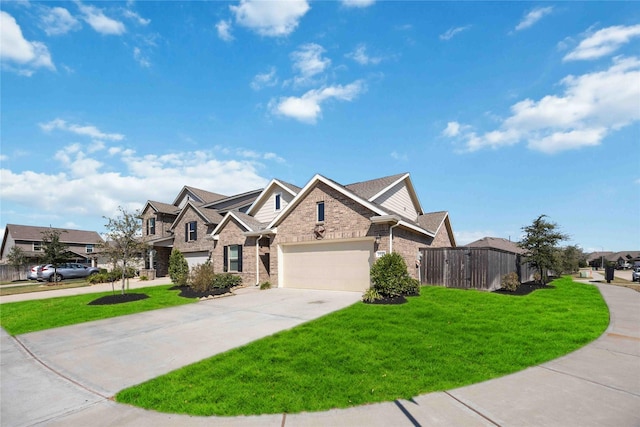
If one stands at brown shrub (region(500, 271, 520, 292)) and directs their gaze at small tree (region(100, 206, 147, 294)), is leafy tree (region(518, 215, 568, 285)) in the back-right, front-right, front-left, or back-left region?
back-right

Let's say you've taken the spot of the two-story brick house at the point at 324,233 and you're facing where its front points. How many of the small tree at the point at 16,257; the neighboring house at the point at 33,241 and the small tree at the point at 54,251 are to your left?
0

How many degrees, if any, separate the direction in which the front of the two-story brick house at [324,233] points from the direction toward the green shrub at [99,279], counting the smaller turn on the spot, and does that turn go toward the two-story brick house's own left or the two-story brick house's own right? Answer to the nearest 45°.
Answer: approximately 90° to the two-story brick house's own right

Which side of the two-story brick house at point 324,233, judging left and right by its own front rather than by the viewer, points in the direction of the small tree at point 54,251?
right

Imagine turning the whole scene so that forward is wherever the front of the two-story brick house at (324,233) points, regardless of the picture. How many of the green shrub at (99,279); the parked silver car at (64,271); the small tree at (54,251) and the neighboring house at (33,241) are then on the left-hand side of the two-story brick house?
0

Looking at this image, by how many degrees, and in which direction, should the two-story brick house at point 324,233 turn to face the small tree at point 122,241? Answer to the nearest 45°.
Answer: approximately 45° to its right

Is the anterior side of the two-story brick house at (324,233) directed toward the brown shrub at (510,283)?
no

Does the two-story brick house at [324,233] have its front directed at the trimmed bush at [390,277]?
no

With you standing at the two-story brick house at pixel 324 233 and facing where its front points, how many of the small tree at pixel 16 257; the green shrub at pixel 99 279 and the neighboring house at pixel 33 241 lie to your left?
0

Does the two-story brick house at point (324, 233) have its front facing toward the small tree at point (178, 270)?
no

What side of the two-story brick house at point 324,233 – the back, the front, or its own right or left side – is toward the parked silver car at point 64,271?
right
